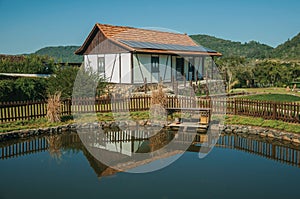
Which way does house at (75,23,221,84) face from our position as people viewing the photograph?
facing the viewer and to the right of the viewer

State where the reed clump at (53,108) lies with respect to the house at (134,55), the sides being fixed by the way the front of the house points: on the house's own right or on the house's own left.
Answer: on the house's own right
